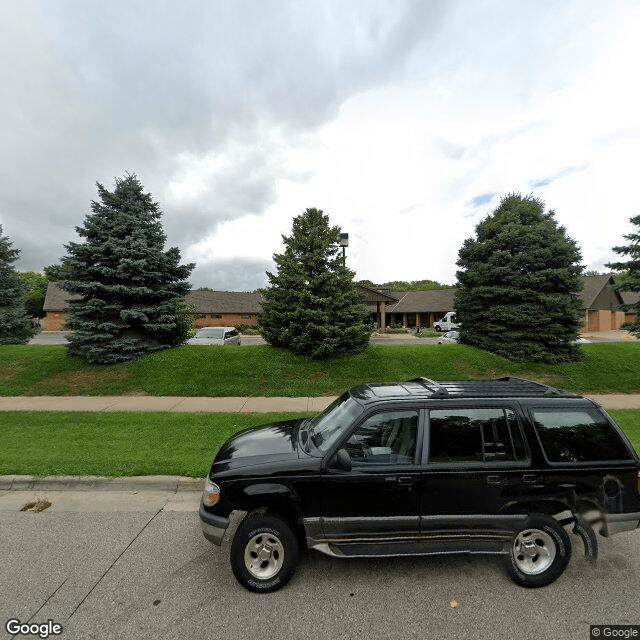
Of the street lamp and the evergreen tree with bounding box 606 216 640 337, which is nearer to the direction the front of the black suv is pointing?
the street lamp

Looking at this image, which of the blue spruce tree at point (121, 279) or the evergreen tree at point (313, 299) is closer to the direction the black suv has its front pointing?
the blue spruce tree

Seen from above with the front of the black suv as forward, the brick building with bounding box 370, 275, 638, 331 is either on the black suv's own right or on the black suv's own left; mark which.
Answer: on the black suv's own right

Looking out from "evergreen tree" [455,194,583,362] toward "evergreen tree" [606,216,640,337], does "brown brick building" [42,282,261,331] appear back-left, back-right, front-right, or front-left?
back-left

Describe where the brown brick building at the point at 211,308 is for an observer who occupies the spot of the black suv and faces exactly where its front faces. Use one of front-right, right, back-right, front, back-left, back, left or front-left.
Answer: front-right

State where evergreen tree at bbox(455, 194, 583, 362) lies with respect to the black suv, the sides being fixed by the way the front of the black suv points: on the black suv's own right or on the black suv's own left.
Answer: on the black suv's own right

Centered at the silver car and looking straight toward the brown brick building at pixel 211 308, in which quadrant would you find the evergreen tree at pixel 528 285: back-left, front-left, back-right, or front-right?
back-right

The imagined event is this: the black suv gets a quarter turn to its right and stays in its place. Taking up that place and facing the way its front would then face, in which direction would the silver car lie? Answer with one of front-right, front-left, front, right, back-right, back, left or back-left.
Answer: front-left

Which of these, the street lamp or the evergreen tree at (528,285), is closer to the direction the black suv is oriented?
the street lamp

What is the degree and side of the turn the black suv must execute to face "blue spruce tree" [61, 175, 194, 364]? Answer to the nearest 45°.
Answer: approximately 45° to its right

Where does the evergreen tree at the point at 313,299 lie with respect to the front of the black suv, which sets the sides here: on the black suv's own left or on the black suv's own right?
on the black suv's own right

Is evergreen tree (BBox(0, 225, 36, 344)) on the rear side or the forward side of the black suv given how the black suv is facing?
on the forward side

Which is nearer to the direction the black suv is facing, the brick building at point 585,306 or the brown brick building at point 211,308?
the brown brick building

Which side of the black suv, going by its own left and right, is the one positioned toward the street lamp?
right

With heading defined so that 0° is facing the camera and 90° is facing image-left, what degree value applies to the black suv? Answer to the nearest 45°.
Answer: approximately 90°

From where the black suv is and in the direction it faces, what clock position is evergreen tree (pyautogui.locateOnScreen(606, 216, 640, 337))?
The evergreen tree is roughly at 4 o'clock from the black suv.
